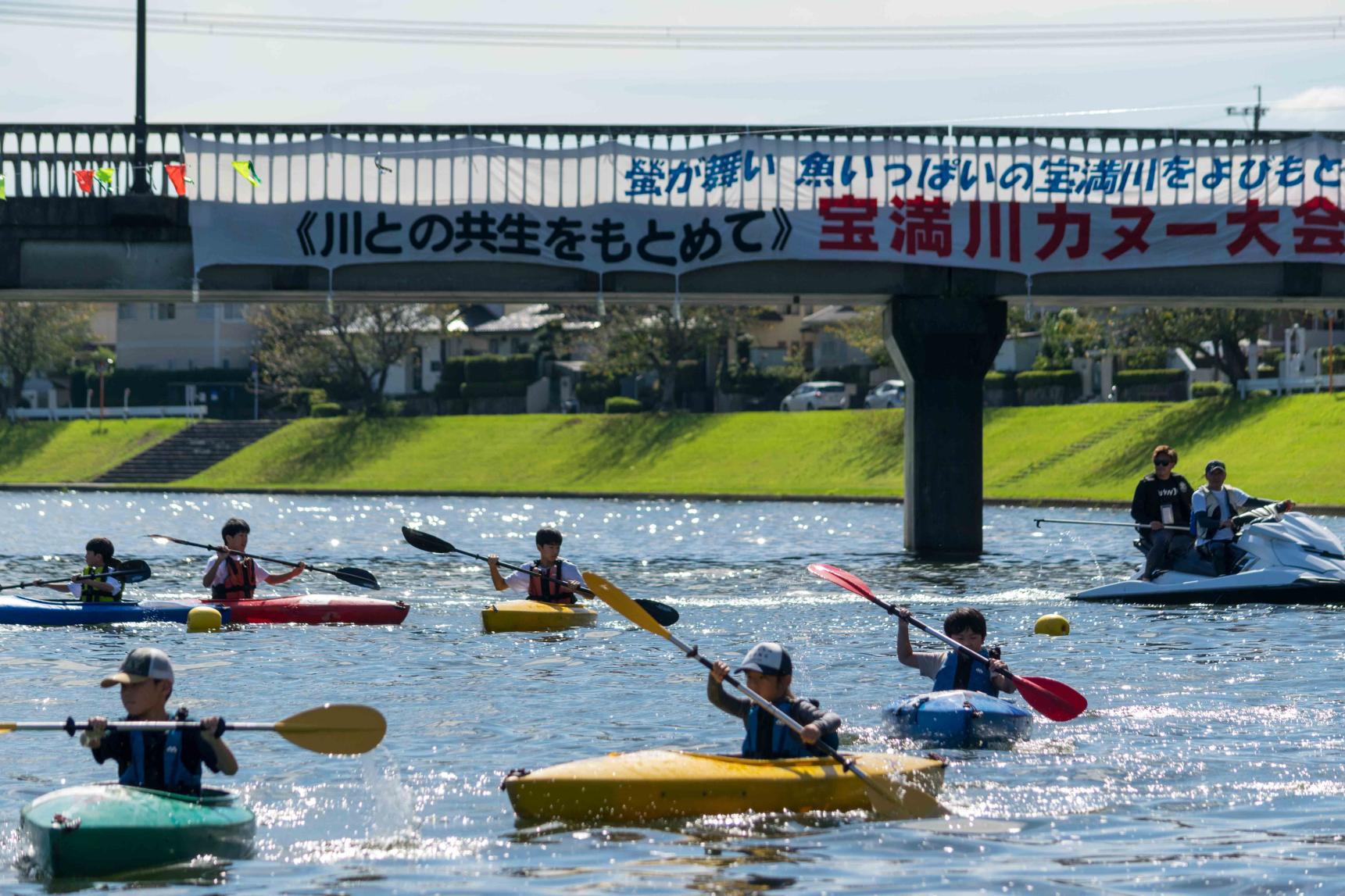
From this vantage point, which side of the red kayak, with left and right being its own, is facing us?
right

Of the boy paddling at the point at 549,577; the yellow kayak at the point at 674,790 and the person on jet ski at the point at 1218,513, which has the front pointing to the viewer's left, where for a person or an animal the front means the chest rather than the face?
the yellow kayak

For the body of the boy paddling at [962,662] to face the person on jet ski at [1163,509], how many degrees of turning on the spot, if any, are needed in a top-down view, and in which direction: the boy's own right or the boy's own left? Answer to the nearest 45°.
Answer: approximately 180°

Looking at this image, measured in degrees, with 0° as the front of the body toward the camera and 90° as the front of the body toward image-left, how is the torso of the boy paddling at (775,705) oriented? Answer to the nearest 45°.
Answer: approximately 45°

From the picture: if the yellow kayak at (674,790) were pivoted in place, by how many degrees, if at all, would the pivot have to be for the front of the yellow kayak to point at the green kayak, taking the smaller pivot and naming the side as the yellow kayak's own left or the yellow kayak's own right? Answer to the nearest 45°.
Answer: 0° — it already faces it

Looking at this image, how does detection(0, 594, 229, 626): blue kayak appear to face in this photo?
to the viewer's right

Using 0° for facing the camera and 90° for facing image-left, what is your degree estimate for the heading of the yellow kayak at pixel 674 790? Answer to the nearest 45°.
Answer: approximately 90°

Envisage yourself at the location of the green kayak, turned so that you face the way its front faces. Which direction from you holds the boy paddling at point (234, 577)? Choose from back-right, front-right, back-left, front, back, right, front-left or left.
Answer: back-right

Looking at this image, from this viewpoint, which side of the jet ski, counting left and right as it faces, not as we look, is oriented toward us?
right

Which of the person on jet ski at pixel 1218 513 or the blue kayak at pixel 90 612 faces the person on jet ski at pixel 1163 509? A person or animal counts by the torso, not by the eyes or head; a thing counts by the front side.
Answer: the blue kayak

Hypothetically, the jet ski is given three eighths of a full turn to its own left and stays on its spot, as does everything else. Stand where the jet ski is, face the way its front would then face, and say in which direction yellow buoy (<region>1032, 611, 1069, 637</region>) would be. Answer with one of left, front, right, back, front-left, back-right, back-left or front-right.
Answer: left
